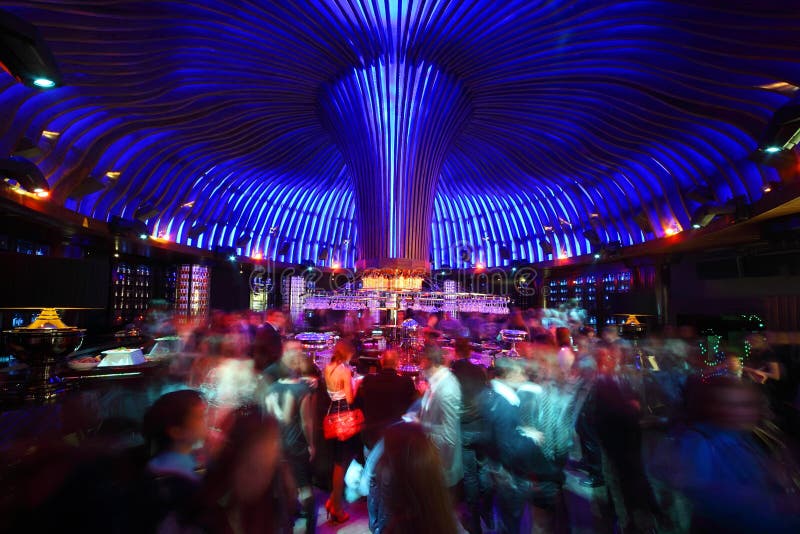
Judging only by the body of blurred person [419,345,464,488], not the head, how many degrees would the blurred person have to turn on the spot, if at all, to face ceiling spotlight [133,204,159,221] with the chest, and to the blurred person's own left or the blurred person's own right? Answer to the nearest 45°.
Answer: approximately 45° to the blurred person's own right

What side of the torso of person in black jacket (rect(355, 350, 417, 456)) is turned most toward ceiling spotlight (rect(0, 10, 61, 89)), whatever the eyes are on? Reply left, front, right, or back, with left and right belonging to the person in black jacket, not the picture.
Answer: left

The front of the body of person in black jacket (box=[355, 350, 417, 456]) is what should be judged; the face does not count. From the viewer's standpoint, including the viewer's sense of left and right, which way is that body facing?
facing away from the viewer

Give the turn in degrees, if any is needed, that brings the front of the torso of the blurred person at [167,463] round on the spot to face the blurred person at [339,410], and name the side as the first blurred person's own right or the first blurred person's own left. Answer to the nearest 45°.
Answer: approximately 45° to the first blurred person's own left

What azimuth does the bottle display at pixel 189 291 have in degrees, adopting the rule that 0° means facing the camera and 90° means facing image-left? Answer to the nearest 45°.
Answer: approximately 0°

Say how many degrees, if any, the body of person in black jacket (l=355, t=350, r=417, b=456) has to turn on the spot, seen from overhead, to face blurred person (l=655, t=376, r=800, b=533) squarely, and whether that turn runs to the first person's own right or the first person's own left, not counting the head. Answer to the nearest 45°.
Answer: approximately 135° to the first person's own right

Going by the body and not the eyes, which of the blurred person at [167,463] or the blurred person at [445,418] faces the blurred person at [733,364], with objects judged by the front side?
the blurred person at [167,463]

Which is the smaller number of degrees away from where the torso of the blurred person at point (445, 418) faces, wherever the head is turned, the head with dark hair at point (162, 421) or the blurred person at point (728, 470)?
the head with dark hair

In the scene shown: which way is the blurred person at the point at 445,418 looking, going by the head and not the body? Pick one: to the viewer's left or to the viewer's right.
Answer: to the viewer's left
